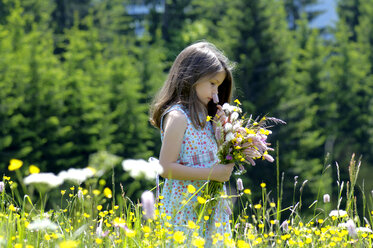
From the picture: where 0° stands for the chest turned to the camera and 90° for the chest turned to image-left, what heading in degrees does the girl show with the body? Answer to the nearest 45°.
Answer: approximately 315°

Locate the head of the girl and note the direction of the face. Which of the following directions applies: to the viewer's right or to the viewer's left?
to the viewer's right

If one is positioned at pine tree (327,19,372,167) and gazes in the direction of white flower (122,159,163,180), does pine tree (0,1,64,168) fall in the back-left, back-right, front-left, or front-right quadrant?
front-right

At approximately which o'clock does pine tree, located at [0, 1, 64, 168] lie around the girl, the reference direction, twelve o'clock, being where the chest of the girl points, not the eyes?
The pine tree is roughly at 7 o'clock from the girl.

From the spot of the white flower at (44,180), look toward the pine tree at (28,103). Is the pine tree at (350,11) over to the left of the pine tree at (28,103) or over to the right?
right

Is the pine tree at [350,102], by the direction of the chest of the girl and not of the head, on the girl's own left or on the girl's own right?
on the girl's own left

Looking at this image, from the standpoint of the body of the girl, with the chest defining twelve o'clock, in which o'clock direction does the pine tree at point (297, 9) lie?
The pine tree is roughly at 8 o'clock from the girl.
